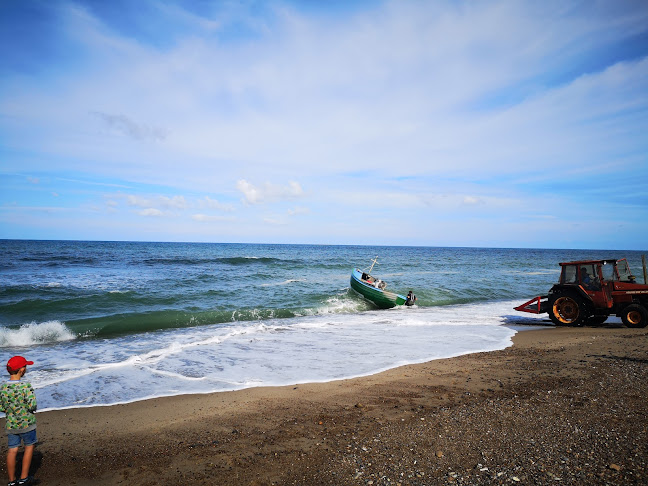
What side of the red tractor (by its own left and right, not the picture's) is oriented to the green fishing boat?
back

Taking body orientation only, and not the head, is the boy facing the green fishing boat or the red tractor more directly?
the green fishing boat

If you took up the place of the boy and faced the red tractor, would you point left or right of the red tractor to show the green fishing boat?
left

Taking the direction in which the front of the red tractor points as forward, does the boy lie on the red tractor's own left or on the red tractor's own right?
on the red tractor's own right

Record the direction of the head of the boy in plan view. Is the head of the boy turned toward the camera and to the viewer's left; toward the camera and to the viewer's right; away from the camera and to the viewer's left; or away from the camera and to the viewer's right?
away from the camera and to the viewer's right

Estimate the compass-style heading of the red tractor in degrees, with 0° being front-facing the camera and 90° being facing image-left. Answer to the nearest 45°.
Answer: approximately 270°

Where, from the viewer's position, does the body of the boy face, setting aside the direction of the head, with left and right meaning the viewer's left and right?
facing away from the viewer and to the right of the viewer

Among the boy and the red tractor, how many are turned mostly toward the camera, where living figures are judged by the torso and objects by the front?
0

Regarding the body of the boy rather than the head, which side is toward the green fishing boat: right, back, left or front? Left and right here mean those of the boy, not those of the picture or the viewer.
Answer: front
